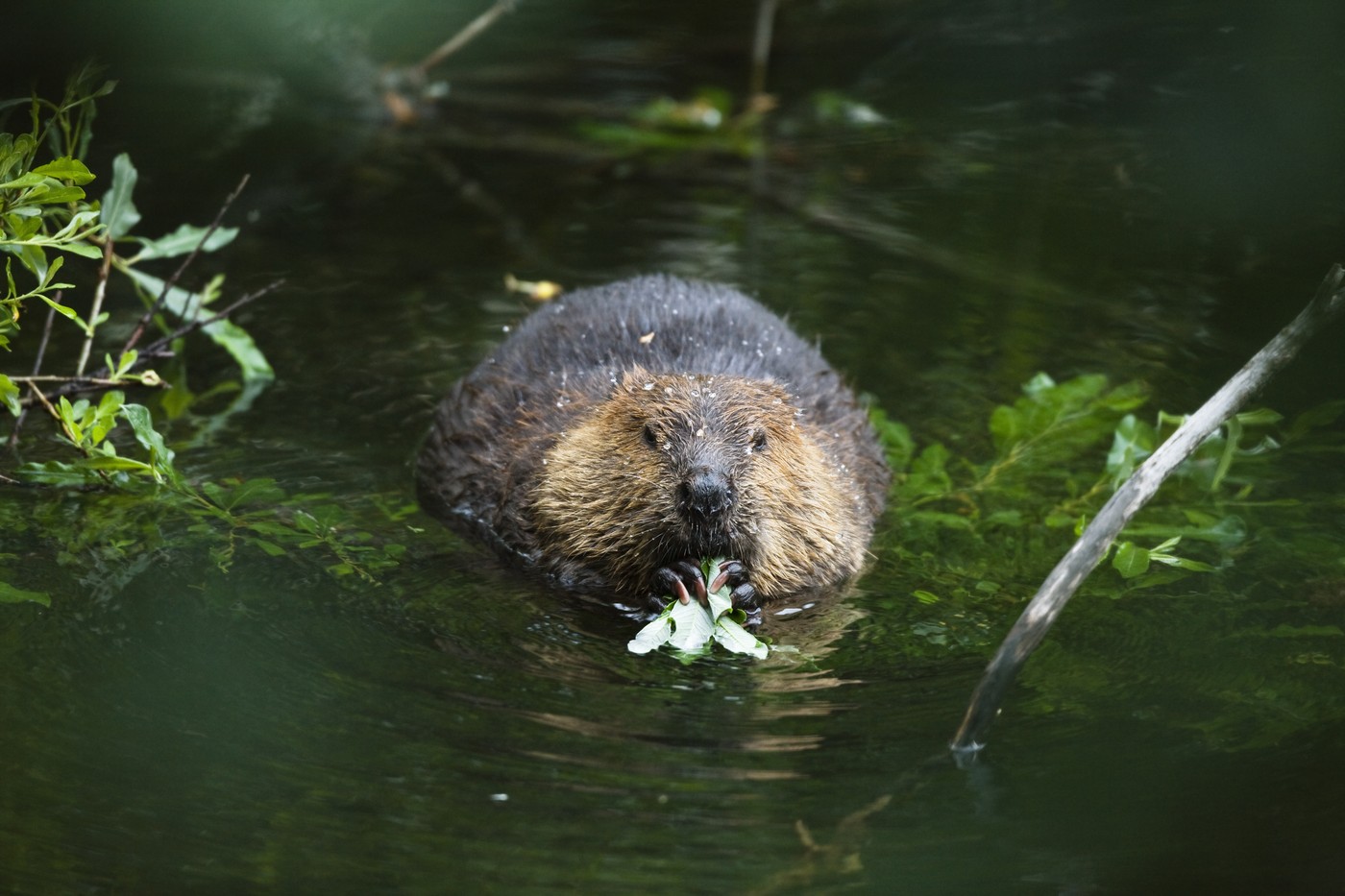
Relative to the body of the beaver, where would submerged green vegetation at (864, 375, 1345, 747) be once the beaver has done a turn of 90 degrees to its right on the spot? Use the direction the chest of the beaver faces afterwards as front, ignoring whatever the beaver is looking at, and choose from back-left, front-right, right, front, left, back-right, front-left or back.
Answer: back

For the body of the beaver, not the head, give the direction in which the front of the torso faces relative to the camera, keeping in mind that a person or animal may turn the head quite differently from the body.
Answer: toward the camera

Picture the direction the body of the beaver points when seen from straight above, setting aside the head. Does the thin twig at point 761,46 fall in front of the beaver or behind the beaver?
behind

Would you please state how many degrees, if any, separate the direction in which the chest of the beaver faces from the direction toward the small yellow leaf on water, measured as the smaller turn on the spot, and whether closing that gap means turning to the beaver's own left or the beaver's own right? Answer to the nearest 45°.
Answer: approximately 180°

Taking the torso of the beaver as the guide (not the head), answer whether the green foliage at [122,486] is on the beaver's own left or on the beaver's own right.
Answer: on the beaver's own right

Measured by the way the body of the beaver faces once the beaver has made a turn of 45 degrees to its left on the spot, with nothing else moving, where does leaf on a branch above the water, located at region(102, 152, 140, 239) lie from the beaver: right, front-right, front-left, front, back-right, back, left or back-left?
back-right

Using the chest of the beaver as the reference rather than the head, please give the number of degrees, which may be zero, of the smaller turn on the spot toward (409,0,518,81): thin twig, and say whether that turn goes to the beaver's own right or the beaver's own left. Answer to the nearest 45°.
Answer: approximately 180°

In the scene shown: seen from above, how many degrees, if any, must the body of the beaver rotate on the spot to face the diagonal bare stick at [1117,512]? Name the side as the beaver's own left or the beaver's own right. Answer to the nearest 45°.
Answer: approximately 45° to the beaver's own left

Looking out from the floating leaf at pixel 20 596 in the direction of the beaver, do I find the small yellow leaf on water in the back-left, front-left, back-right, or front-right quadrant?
front-left

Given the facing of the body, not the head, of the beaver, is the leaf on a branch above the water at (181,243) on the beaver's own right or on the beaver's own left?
on the beaver's own right

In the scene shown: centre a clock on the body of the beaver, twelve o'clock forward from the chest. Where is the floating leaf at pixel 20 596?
The floating leaf is roughly at 2 o'clock from the beaver.
